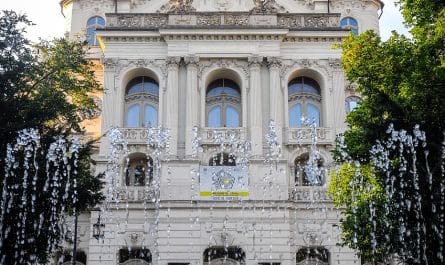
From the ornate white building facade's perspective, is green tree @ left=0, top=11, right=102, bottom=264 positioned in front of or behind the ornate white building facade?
in front

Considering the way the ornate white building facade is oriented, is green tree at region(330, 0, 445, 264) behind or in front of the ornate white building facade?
in front

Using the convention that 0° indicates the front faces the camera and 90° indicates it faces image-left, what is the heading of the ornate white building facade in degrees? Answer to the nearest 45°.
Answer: approximately 0°
